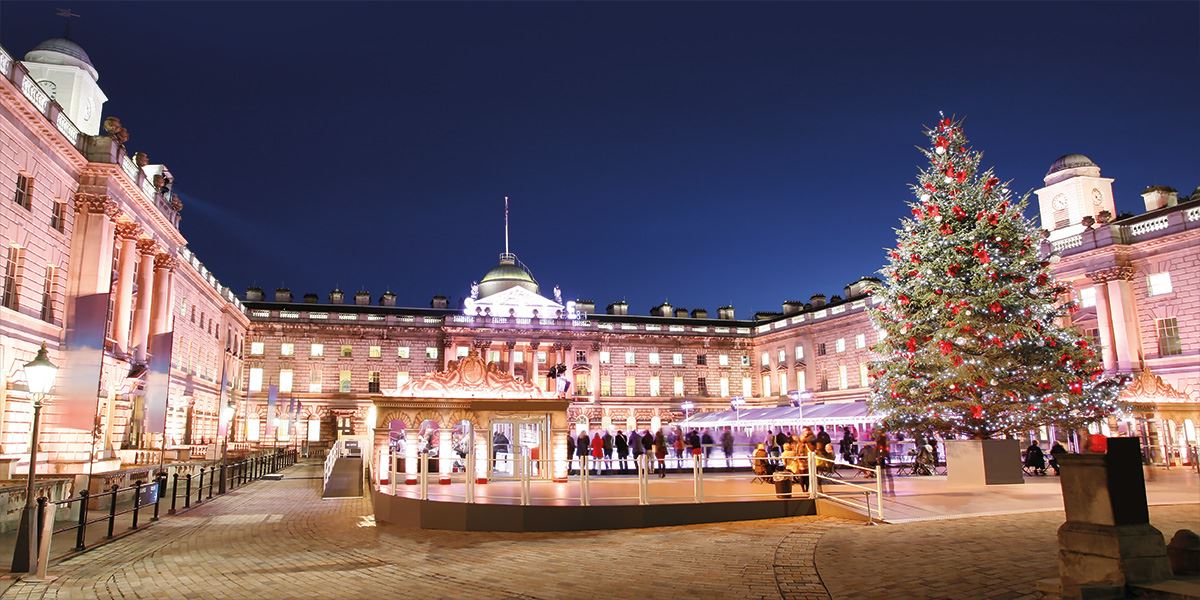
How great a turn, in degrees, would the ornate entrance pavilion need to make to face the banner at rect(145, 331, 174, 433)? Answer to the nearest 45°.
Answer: approximately 135° to its right

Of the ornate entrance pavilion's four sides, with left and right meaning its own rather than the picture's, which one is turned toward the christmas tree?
left

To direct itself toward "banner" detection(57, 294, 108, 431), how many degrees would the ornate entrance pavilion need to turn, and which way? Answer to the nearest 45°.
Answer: approximately 135° to its right

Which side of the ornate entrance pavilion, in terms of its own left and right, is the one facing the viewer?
front

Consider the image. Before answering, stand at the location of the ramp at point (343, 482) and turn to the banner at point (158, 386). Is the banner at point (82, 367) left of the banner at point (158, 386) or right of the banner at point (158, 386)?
left

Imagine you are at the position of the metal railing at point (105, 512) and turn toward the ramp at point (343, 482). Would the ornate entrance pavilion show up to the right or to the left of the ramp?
right
